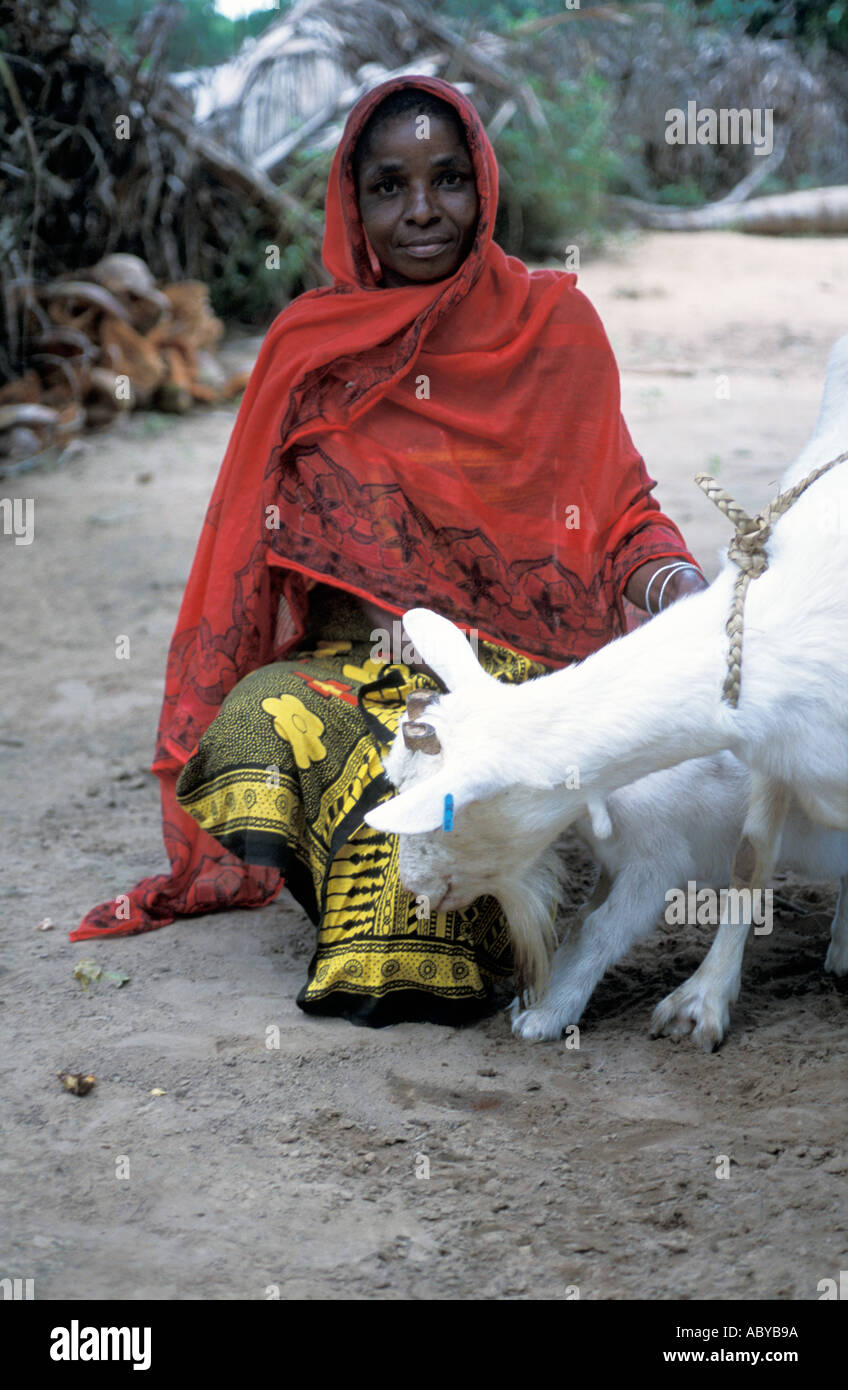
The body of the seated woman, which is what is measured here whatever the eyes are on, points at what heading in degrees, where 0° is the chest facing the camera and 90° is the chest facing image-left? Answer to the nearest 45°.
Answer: approximately 0°

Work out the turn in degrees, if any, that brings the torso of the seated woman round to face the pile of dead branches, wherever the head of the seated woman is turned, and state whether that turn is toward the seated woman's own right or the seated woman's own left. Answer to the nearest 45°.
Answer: approximately 180°

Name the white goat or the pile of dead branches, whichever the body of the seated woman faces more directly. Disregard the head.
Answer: the white goat

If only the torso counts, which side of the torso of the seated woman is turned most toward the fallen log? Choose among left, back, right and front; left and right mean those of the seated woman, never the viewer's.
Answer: back
